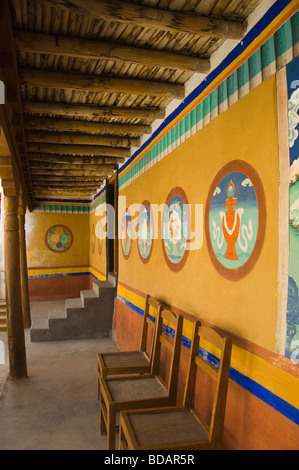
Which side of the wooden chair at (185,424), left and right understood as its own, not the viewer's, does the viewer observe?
left

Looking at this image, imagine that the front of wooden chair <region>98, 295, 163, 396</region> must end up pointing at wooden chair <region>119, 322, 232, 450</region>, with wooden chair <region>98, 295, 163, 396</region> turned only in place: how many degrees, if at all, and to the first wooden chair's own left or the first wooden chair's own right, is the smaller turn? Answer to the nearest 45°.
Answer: approximately 90° to the first wooden chair's own left

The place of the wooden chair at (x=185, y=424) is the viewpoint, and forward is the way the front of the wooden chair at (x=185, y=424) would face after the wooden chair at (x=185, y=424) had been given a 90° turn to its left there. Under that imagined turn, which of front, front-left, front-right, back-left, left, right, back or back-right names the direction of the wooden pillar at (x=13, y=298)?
back-right

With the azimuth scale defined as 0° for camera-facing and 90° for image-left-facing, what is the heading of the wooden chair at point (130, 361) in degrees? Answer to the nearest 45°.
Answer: approximately 90°

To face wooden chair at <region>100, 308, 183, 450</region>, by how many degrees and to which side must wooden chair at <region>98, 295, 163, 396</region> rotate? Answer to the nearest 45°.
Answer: approximately 90° to its left

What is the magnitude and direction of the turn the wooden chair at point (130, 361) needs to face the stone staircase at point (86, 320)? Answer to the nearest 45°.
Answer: approximately 90° to its right
